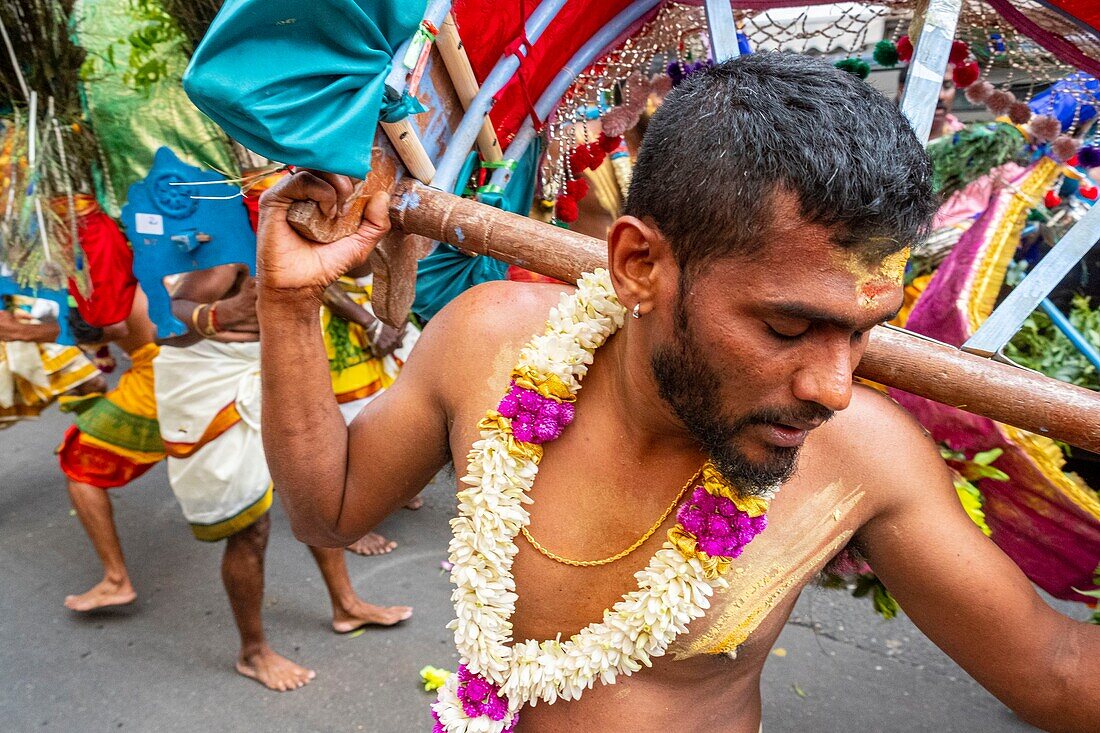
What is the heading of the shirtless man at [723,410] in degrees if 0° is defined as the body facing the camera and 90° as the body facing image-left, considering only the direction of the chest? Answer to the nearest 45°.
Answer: approximately 0°
